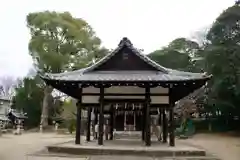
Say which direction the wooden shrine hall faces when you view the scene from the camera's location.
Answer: facing the viewer
